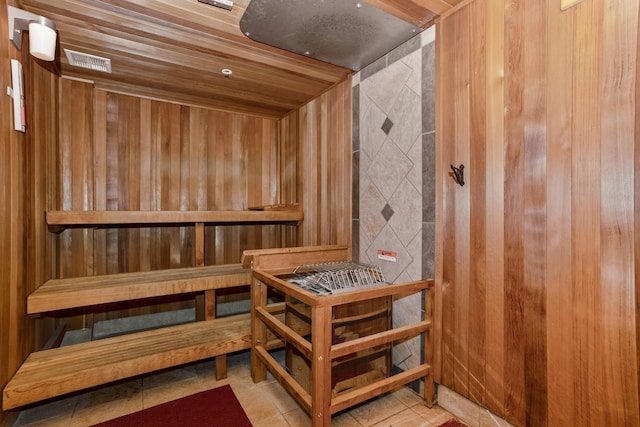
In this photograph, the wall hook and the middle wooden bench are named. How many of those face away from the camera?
0

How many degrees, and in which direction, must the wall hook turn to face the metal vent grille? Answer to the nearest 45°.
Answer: approximately 45° to its right

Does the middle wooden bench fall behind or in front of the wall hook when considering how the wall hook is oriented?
in front

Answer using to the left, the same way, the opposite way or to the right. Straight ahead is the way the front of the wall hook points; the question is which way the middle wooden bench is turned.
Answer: to the left

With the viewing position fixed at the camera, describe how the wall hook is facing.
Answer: facing the viewer and to the left of the viewer

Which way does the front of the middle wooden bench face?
toward the camera

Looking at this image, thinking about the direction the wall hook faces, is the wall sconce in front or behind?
in front
